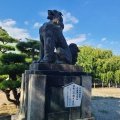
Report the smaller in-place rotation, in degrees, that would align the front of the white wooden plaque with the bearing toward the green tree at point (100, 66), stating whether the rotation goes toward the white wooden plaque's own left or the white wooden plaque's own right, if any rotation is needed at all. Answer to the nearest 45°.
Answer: approximately 180°

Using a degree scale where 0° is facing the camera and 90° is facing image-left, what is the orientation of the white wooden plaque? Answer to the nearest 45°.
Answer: approximately 0°

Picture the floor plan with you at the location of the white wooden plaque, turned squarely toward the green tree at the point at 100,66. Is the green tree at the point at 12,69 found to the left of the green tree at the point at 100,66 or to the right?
left

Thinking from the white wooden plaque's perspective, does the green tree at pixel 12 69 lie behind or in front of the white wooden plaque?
behind
